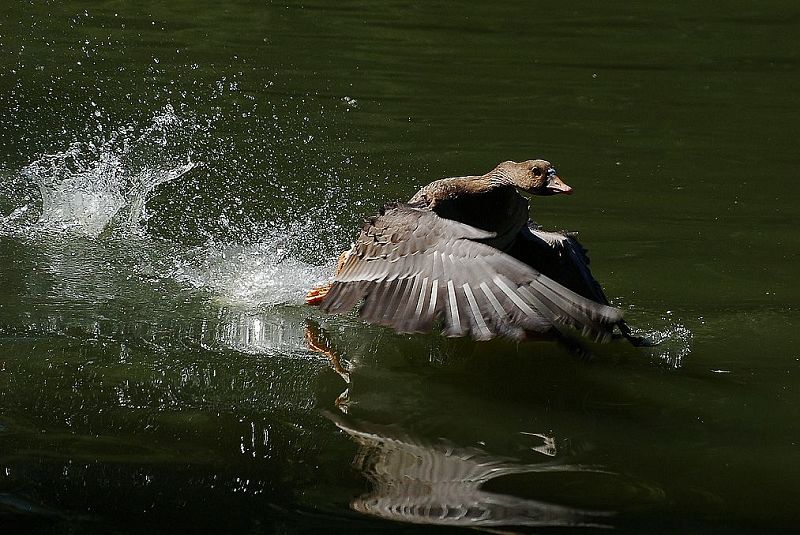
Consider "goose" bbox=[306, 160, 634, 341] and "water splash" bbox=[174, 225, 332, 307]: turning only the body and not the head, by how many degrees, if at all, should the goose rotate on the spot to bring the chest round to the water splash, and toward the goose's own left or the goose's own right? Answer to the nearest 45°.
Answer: approximately 135° to the goose's own left

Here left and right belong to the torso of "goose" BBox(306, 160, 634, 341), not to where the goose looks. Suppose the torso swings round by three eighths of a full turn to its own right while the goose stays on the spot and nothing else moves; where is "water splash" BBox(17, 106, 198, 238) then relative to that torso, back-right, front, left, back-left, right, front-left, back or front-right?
right

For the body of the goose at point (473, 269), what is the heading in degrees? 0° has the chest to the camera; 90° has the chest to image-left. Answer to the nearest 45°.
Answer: approximately 270°
